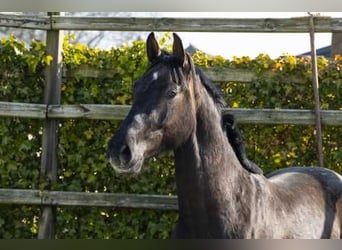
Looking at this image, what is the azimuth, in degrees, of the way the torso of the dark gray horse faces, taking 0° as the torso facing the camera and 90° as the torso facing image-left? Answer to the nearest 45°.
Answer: approximately 45°
